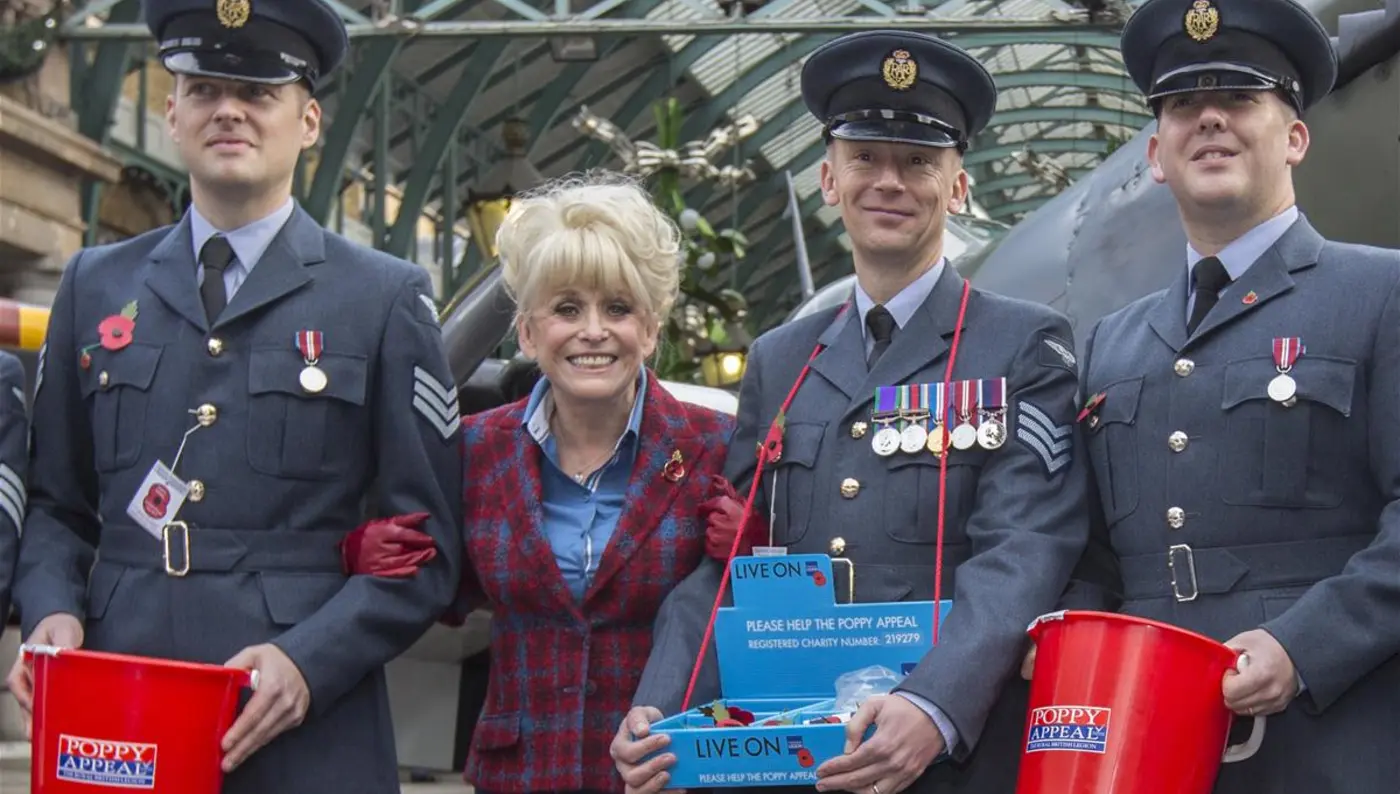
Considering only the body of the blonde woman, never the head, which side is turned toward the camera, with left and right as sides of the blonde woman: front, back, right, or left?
front

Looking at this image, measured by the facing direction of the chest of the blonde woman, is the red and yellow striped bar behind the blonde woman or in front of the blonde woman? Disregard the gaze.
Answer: behind
